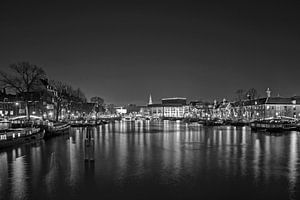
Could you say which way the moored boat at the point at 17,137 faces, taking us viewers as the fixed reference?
facing away from the viewer and to the right of the viewer
